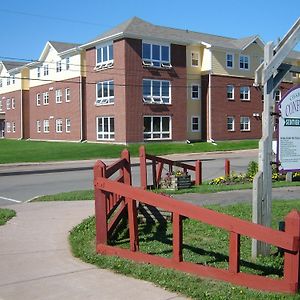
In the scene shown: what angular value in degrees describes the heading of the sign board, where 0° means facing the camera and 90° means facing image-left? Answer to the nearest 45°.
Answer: approximately 0°

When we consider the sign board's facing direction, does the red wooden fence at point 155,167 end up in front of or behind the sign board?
behind

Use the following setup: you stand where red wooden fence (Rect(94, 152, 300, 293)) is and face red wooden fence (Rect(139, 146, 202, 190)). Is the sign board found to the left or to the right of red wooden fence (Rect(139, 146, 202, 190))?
right

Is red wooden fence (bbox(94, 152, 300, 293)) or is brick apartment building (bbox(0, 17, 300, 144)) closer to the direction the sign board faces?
the red wooden fence

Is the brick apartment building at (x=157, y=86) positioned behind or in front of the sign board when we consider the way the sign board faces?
behind
